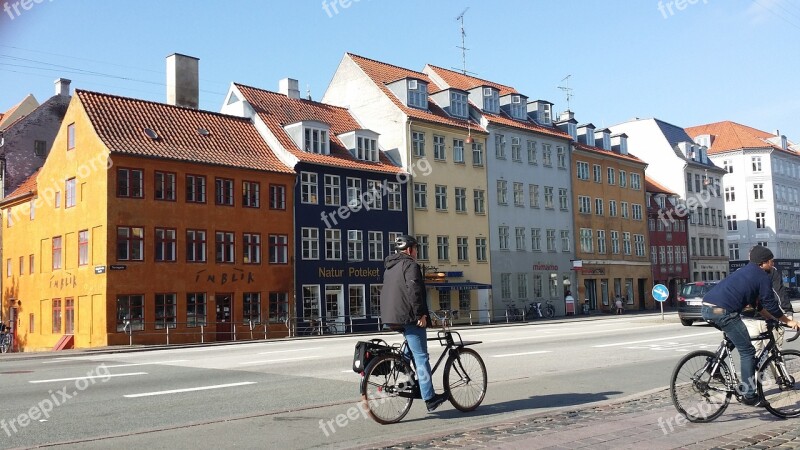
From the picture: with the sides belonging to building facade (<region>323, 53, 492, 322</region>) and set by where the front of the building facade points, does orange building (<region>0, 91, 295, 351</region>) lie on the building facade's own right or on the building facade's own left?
on the building facade's own right

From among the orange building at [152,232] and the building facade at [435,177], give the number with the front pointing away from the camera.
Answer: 0

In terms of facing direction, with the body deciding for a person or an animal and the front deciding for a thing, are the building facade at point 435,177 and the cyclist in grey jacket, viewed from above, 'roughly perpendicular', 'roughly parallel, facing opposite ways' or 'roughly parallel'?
roughly perpendicular

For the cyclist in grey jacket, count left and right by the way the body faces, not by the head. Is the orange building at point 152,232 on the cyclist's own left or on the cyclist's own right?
on the cyclist's own left

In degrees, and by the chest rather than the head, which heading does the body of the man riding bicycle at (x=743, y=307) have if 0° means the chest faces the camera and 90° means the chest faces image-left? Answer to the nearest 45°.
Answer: approximately 225°

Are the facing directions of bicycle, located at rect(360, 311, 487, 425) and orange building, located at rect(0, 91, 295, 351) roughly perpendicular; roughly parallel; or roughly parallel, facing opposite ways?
roughly perpendicular

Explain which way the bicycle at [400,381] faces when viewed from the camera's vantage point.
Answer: facing away from the viewer and to the right of the viewer

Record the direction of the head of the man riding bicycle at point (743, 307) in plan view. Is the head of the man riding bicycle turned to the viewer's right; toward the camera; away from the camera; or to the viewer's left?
to the viewer's right

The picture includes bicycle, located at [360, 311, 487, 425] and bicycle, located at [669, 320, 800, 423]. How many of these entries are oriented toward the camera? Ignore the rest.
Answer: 0

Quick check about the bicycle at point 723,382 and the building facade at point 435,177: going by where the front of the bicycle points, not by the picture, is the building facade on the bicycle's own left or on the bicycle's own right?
on the bicycle's own left

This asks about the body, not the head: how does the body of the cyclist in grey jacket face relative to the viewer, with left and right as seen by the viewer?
facing away from the viewer and to the right of the viewer

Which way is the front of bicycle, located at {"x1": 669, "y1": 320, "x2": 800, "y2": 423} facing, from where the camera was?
facing away from the viewer and to the right of the viewer

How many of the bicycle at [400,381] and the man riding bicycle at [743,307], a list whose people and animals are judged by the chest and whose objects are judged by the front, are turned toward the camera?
0

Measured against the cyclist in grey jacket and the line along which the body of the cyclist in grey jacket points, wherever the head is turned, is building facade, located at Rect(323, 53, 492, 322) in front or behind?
in front
